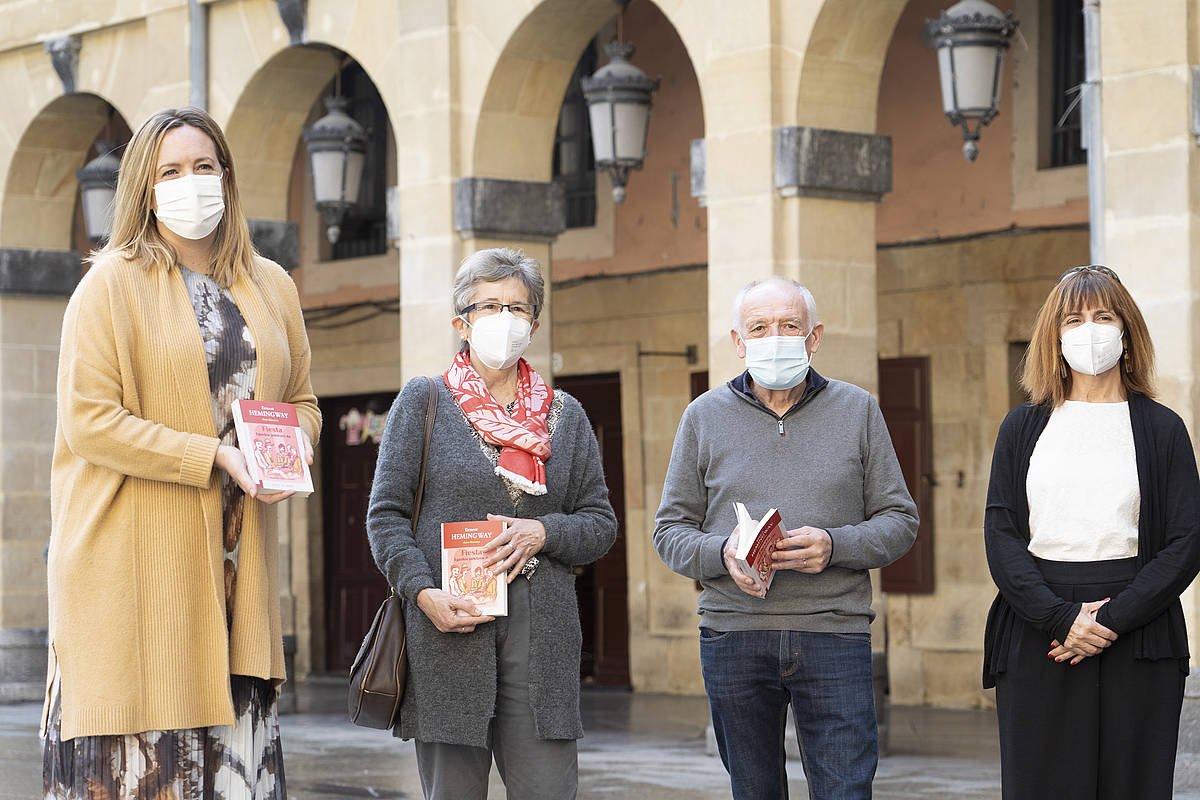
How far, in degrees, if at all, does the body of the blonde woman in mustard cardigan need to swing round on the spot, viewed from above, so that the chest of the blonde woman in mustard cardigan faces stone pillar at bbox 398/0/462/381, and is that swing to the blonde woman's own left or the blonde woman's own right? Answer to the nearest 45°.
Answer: approximately 135° to the blonde woman's own left

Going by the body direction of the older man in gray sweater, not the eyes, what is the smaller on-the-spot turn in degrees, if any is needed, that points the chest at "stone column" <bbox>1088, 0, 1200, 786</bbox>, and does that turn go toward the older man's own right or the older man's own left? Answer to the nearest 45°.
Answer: approximately 135° to the older man's own left

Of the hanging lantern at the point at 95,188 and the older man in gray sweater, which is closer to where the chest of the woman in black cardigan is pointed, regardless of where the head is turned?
the older man in gray sweater

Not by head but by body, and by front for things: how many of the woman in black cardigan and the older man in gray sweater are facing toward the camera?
2

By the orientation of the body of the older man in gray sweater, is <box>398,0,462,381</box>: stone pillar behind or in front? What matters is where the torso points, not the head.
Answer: behind

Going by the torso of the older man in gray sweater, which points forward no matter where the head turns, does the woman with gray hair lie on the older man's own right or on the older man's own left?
on the older man's own right

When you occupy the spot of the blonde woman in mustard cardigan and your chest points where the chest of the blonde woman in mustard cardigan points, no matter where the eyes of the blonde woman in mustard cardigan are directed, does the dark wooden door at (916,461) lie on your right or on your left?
on your left

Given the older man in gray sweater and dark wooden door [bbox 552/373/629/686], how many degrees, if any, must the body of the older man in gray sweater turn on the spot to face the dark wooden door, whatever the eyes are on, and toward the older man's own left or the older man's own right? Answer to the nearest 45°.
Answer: approximately 180°

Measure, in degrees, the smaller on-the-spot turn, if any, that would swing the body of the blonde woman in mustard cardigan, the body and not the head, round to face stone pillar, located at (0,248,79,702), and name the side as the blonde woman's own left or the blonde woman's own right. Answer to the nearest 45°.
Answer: approximately 135° to the blonde woman's own left

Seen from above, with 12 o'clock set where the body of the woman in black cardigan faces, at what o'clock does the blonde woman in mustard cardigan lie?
The blonde woman in mustard cardigan is roughly at 2 o'clock from the woman in black cardigan.

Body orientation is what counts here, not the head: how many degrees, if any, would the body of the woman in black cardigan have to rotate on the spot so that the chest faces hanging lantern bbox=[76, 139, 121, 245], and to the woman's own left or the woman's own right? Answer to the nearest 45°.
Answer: approximately 135° to the woman's own right

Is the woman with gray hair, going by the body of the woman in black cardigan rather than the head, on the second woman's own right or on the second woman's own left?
on the second woman's own right

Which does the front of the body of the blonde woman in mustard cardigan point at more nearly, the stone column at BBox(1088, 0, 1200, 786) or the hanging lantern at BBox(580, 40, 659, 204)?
the stone column

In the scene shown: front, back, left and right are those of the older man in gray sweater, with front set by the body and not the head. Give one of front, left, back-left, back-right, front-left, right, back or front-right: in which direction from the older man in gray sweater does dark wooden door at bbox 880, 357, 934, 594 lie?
back
